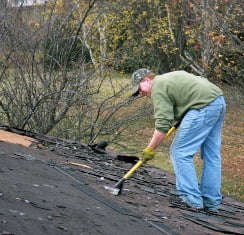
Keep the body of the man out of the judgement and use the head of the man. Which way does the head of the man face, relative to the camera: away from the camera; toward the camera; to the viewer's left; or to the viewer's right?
to the viewer's left

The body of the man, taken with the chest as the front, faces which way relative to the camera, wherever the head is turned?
to the viewer's left
